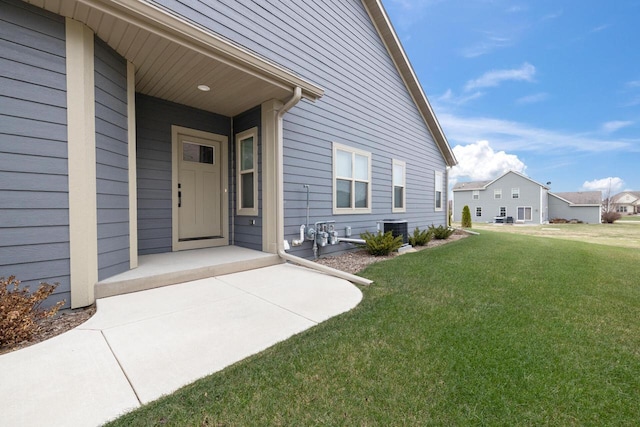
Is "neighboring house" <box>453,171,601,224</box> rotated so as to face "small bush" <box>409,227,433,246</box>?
no
